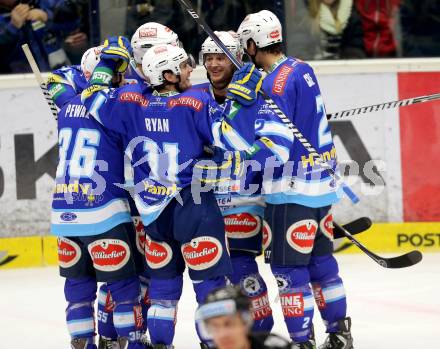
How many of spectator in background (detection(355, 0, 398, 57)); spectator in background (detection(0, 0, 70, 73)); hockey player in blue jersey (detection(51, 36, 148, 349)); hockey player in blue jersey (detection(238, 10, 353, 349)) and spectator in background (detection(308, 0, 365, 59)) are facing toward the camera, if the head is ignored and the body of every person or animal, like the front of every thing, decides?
3

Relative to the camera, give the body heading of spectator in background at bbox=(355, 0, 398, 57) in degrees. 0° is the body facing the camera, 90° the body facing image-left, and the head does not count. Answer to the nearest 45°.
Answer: approximately 0°

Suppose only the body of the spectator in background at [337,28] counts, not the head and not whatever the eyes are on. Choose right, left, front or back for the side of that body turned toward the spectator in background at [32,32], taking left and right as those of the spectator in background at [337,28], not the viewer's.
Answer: right

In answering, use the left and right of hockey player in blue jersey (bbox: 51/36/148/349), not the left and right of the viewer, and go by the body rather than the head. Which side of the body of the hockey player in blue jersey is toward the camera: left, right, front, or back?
back

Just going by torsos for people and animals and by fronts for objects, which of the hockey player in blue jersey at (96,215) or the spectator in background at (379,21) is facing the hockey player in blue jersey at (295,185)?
the spectator in background

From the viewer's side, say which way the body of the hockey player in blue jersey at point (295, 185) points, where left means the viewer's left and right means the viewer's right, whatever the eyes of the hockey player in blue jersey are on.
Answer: facing away from the viewer and to the left of the viewer

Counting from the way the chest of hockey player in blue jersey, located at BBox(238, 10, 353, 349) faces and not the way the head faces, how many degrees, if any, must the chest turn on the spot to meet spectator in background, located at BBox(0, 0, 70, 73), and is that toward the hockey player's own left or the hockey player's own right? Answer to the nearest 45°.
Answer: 0° — they already face them

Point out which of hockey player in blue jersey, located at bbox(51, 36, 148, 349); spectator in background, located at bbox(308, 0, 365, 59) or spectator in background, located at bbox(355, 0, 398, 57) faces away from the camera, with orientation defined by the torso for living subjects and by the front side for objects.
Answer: the hockey player in blue jersey

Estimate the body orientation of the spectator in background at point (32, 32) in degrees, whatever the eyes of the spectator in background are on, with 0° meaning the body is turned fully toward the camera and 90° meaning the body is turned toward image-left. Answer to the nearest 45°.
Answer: approximately 0°

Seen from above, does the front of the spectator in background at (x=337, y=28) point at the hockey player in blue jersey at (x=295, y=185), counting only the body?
yes
